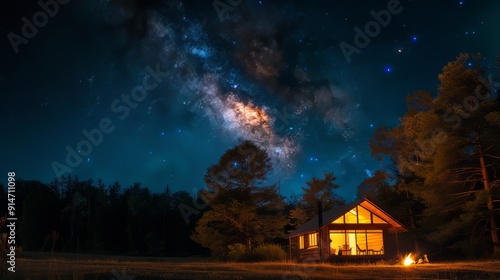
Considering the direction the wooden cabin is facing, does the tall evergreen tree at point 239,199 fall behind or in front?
behind

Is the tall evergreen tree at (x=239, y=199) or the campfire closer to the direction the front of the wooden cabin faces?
the campfire

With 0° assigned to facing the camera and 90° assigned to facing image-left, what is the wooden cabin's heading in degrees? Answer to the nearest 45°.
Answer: approximately 315°
